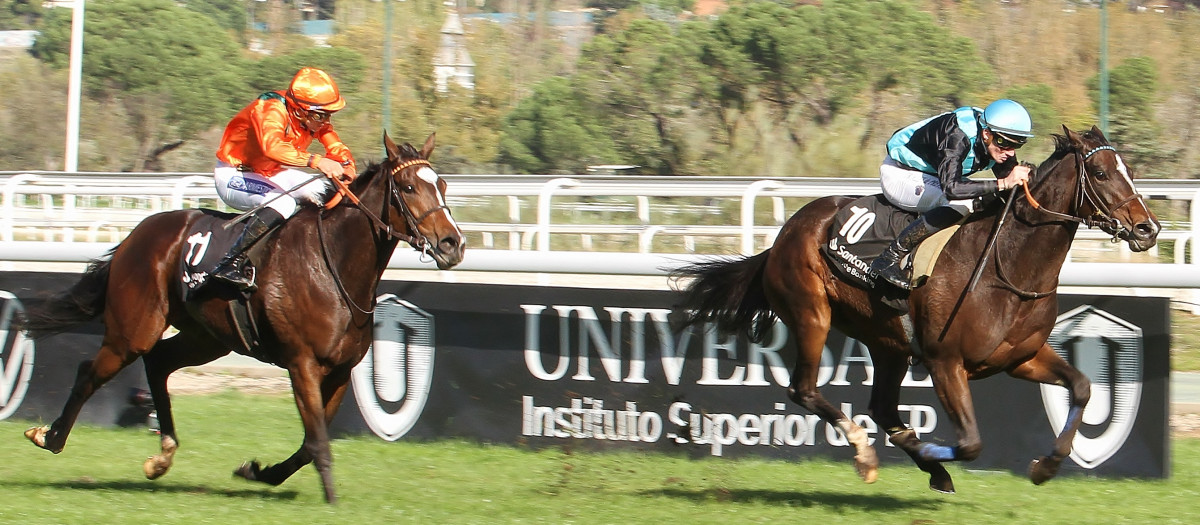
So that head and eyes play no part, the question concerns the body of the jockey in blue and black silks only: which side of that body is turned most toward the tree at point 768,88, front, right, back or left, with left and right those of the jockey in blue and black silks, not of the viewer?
left

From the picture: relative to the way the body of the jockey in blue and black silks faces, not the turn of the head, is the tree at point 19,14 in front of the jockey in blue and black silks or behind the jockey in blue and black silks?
behind

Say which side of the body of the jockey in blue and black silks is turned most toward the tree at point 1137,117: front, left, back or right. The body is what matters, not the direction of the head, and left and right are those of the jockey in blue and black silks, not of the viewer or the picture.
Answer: left

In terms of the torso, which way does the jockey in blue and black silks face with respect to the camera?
to the viewer's right

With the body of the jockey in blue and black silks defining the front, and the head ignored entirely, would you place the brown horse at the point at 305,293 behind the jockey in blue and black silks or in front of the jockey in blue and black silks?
behind

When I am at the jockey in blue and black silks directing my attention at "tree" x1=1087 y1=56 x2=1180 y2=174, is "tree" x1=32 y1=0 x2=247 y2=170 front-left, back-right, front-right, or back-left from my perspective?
front-left

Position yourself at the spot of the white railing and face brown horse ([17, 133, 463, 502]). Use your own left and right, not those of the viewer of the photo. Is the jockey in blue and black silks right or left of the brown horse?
left

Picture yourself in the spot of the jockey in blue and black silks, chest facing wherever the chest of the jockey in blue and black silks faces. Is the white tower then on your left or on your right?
on your left
